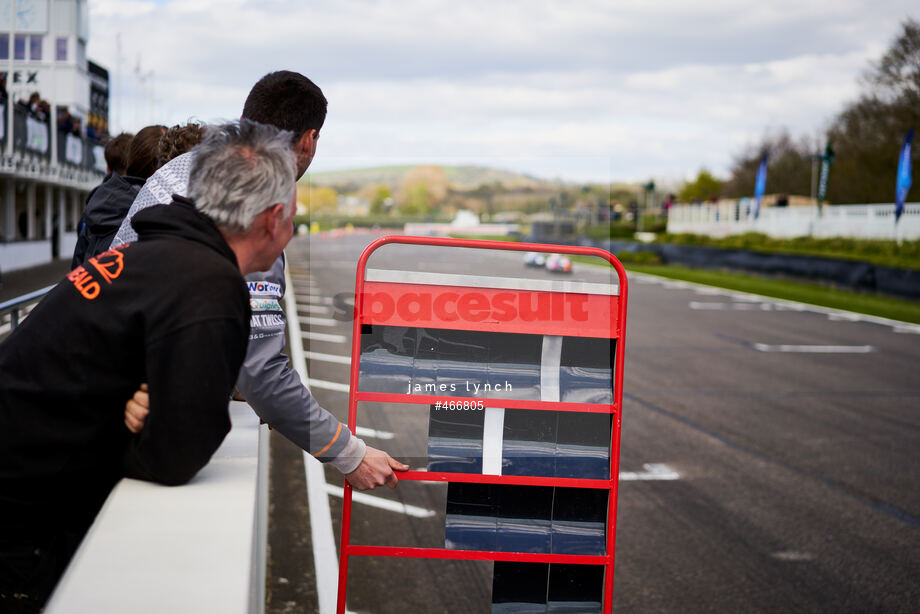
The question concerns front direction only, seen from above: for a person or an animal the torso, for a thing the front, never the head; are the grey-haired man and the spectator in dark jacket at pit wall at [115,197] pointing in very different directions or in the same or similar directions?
same or similar directions

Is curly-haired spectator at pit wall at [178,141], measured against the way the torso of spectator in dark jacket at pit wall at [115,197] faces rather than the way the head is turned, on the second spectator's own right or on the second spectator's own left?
on the second spectator's own right

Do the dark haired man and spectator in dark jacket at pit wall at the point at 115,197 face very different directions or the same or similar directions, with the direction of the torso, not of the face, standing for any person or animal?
same or similar directions

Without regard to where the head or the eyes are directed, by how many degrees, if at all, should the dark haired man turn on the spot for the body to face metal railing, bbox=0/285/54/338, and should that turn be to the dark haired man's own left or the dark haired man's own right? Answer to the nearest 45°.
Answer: approximately 90° to the dark haired man's own left

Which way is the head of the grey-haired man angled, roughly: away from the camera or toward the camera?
away from the camera

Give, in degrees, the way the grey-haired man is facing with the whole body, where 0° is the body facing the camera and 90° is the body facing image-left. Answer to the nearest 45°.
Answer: approximately 225°

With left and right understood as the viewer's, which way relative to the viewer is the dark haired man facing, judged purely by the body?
facing away from the viewer and to the right of the viewer

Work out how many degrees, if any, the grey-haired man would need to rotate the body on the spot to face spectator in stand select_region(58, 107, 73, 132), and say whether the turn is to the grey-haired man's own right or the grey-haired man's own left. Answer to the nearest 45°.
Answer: approximately 45° to the grey-haired man's own left

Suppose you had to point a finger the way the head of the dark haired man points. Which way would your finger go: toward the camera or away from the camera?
away from the camera

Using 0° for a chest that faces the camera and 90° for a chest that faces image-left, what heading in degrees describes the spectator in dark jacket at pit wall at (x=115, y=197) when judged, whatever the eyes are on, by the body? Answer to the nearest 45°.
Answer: approximately 225°

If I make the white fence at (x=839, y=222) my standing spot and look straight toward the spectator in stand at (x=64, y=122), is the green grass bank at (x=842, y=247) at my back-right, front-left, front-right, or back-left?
front-left

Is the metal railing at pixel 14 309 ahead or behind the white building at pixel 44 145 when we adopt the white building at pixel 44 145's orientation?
ahead

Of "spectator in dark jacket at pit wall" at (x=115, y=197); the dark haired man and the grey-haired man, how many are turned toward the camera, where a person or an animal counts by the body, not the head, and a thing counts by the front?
0

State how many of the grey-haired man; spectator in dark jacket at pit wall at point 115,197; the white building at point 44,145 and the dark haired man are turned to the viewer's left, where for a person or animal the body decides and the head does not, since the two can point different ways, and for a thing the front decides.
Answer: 0

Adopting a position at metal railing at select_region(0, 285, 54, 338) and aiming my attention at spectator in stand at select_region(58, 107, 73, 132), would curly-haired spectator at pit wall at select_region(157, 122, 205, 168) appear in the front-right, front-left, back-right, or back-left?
back-right

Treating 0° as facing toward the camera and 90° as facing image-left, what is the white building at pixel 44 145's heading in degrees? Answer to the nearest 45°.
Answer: approximately 315°

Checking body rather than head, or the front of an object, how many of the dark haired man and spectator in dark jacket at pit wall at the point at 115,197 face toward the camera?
0
